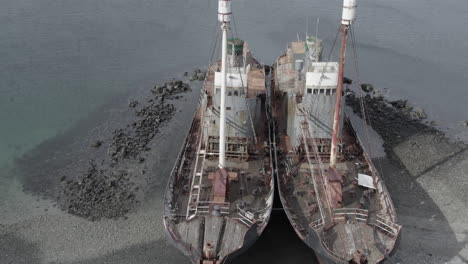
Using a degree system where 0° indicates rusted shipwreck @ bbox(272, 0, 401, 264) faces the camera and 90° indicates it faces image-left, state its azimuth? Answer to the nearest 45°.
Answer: approximately 0°

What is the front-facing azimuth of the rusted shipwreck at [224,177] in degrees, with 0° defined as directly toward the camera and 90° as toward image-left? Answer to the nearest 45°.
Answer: approximately 0°

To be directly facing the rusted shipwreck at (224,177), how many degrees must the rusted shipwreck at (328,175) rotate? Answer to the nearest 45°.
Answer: approximately 90° to its right

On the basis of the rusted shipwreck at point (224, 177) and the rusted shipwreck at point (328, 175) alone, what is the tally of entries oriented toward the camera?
2

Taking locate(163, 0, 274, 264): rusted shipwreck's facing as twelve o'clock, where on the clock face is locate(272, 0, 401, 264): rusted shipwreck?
locate(272, 0, 401, 264): rusted shipwreck is roughly at 9 o'clock from locate(163, 0, 274, 264): rusted shipwreck.
